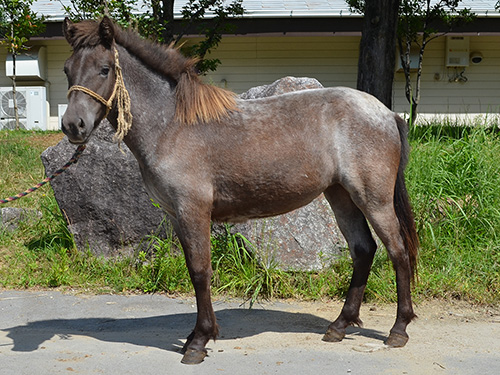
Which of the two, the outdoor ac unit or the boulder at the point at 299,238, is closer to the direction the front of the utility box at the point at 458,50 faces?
the boulder

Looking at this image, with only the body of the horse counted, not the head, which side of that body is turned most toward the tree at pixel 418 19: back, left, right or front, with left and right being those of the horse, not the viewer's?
right

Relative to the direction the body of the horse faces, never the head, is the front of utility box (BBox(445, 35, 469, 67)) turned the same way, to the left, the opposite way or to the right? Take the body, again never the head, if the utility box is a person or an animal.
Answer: to the left

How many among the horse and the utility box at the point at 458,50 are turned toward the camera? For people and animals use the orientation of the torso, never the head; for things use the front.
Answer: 1

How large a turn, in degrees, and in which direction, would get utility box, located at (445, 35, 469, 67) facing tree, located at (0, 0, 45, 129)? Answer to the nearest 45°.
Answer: approximately 45° to its right

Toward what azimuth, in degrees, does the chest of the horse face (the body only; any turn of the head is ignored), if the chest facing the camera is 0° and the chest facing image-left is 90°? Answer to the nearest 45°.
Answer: approximately 90°

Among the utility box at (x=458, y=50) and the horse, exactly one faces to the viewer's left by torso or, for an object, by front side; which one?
the horse

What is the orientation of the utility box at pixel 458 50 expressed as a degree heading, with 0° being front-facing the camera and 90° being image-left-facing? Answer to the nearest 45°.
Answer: approximately 0°

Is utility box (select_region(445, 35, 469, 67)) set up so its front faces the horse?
yes

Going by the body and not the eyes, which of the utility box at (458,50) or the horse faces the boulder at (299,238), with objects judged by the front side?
the utility box

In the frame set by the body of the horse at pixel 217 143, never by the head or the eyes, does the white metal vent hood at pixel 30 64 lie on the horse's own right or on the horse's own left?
on the horse's own right

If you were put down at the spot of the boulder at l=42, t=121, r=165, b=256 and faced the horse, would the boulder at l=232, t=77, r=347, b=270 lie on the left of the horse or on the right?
left
